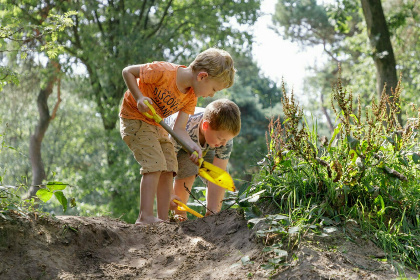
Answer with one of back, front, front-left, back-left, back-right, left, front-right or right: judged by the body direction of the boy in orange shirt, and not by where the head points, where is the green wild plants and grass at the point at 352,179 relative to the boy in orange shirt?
front

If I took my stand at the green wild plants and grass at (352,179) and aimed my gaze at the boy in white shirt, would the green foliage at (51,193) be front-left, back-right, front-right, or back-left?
front-left

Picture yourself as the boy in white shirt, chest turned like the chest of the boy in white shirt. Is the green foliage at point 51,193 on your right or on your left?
on your right

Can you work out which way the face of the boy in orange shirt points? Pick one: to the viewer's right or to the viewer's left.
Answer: to the viewer's right

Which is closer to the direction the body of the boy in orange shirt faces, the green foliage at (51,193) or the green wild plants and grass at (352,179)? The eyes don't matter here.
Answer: the green wild plants and grass
